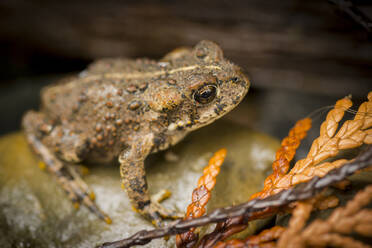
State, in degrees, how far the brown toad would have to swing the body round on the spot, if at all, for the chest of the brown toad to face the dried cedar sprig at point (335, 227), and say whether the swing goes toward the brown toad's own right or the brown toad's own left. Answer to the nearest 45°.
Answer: approximately 45° to the brown toad's own right

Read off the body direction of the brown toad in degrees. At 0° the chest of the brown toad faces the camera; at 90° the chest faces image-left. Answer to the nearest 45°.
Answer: approximately 270°
